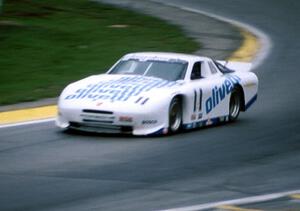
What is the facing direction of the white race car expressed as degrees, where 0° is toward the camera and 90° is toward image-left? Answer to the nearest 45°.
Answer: approximately 45°
